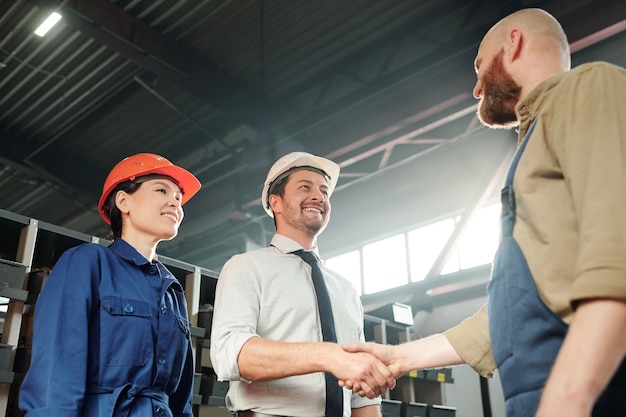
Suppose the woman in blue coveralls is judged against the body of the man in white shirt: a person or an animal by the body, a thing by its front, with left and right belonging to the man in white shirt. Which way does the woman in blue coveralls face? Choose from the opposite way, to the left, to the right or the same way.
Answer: the same way

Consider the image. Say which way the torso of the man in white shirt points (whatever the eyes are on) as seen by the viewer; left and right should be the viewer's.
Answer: facing the viewer and to the right of the viewer

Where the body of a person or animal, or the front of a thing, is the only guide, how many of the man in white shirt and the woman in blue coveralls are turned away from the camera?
0

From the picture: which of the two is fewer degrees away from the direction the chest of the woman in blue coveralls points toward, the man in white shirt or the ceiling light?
the man in white shirt

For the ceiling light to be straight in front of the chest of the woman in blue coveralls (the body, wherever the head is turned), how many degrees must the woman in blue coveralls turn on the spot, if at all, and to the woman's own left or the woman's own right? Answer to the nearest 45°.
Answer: approximately 135° to the woman's own left

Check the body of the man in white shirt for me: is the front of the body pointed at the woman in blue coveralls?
no

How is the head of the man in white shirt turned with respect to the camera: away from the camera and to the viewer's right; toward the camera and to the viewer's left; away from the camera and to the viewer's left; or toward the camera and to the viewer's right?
toward the camera and to the viewer's right

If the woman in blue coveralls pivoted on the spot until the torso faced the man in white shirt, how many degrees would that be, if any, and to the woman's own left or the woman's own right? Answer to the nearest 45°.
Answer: approximately 45° to the woman's own left

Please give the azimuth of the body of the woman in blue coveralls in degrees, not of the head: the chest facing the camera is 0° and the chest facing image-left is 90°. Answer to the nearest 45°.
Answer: approximately 315°

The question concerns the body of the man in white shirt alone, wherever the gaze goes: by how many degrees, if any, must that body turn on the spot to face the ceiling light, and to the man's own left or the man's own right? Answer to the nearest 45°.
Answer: approximately 180°
